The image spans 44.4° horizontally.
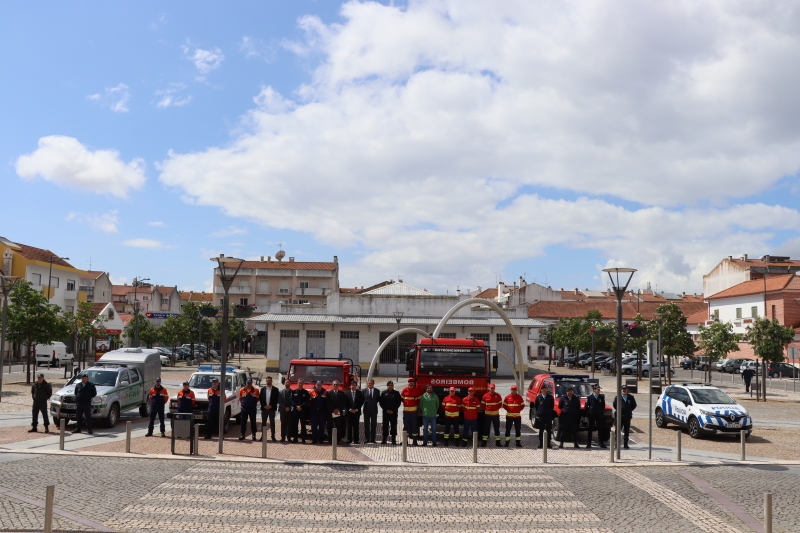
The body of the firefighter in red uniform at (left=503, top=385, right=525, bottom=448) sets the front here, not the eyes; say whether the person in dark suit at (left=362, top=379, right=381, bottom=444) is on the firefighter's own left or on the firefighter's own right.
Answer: on the firefighter's own right

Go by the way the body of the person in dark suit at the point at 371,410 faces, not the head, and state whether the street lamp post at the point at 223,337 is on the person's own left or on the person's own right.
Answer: on the person's own right

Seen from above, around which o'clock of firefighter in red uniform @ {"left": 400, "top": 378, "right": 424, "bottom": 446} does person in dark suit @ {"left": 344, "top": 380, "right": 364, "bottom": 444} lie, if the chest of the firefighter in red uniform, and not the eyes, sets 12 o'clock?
The person in dark suit is roughly at 3 o'clock from the firefighter in red uniform.

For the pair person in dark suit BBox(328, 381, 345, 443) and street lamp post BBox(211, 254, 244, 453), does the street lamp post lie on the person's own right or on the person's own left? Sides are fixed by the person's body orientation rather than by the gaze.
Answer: on the person's own right

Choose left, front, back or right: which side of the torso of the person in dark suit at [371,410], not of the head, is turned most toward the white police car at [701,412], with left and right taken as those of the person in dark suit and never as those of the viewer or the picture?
left
